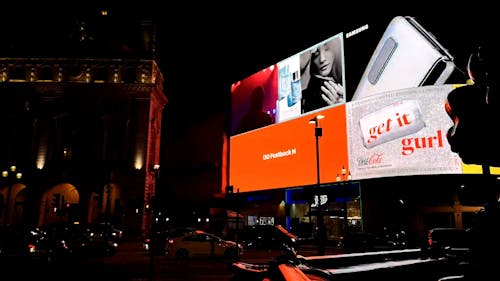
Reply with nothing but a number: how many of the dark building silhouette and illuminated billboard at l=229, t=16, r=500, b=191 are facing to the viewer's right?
0

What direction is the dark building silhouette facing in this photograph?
toward the camera

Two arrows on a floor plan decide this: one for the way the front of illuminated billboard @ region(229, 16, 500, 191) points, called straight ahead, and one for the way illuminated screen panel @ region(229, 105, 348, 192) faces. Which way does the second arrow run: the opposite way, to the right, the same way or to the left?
the same way

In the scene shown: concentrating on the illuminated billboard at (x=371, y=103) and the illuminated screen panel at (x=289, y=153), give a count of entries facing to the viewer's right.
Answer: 0

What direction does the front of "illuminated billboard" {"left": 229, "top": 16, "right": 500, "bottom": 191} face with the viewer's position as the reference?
facing the viewer and to the left of the viewer

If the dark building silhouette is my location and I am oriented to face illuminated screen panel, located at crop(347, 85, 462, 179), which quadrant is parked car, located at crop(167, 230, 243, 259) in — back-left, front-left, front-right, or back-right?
front-right

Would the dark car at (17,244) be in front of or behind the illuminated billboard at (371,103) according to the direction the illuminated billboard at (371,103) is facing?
in front

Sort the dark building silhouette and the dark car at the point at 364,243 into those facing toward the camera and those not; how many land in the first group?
1

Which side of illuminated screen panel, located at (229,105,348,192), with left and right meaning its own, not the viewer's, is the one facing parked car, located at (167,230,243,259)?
front

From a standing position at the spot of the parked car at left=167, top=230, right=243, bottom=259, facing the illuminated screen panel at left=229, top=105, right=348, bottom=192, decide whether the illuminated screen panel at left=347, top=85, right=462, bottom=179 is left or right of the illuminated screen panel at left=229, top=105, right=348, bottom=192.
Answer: right

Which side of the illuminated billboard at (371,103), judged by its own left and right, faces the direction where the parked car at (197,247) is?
front

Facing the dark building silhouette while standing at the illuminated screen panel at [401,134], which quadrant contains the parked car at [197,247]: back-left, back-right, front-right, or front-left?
front-left

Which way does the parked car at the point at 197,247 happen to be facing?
to the viewer's right
